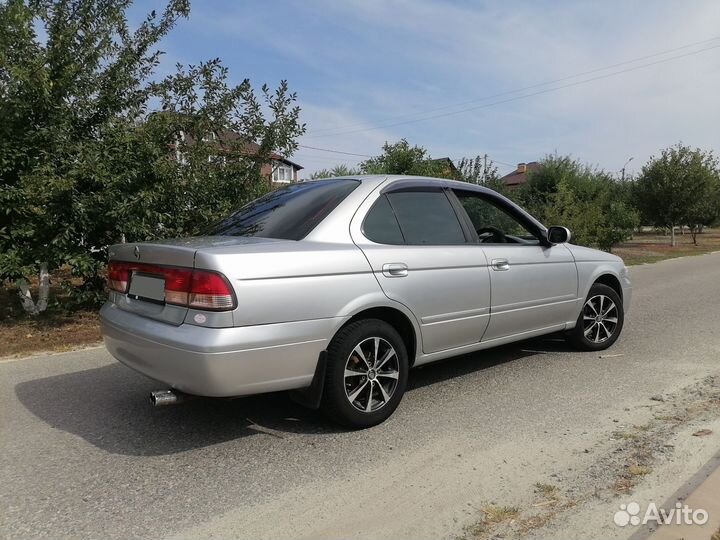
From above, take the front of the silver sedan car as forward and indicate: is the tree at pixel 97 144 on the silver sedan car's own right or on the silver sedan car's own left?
on the silver sedan car's own left

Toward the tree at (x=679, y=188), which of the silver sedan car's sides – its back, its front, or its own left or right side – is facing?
front

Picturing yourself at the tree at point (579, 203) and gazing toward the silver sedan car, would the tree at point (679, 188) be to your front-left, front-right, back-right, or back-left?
back-left

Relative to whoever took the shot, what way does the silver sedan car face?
facing away from the viewer and to the right of the viewer

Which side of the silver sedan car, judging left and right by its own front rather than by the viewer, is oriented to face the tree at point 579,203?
front
